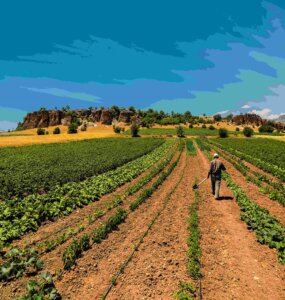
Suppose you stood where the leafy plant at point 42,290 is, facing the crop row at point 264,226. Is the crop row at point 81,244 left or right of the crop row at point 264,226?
left

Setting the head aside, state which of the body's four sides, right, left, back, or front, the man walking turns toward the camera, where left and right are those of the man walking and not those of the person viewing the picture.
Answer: back

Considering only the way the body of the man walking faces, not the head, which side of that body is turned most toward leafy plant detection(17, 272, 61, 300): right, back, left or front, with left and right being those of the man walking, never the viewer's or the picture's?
back

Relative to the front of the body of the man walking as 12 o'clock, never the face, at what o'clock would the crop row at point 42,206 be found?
The crop row is roughly at 8 o'clock from the man walking.

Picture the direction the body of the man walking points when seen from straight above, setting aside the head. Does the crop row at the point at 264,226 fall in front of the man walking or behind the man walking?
behind

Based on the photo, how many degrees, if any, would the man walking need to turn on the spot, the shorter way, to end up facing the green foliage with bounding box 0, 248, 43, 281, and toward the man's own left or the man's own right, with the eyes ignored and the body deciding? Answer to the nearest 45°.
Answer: approximately 135° to the man's own left
